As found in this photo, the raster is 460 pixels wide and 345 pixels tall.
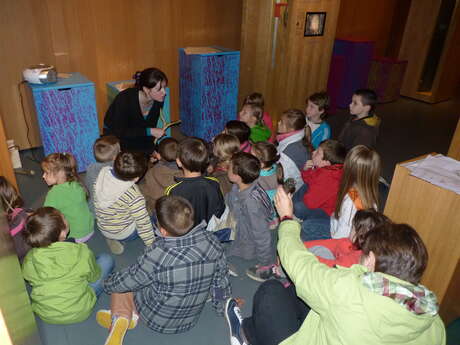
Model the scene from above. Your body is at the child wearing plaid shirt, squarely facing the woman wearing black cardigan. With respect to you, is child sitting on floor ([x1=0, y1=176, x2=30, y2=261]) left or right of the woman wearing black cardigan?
left

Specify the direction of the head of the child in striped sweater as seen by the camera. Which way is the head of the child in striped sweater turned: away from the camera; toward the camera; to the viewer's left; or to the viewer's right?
away from the camera

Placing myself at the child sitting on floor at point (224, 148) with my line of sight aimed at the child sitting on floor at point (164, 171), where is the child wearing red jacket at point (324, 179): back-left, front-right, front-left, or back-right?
back-left

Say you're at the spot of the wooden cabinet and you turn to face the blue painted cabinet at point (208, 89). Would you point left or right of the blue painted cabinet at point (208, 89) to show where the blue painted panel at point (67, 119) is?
left

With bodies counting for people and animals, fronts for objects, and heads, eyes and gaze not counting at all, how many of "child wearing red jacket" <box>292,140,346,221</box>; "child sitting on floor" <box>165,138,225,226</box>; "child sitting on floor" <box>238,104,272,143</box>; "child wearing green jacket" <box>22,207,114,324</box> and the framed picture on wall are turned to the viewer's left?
2

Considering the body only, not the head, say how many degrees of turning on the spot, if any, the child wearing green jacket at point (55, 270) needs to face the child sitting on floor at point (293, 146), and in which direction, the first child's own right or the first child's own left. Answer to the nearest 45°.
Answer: approximately 45° to the first child's own right

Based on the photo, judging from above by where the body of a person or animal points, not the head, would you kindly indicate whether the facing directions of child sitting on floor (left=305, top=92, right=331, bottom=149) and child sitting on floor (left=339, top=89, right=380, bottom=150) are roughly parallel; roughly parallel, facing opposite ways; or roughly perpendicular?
roughly parallel

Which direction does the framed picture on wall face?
toward the camera

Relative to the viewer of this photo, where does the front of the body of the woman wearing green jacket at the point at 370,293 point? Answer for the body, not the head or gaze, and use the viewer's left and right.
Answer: facing away from the viewer and to the left of the viewer

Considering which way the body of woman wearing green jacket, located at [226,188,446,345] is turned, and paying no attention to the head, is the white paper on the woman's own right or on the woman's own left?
on the woman's own right

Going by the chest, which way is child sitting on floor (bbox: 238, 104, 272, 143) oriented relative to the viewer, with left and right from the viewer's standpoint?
facing to the left of the viewer

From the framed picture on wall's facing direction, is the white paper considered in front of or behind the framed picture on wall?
in front

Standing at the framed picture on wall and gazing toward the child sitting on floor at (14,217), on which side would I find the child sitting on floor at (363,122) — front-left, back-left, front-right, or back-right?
front-left

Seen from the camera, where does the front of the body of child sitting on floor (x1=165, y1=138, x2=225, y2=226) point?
away from the camera

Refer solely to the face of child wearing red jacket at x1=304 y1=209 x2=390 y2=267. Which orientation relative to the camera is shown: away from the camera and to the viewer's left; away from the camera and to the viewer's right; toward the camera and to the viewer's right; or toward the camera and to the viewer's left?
away from the camera and to the viewer's left

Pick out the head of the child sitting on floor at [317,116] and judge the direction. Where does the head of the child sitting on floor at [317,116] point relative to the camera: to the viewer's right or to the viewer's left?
to the viewer's left

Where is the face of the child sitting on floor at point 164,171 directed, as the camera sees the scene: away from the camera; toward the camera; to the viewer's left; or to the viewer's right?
away from the camera
